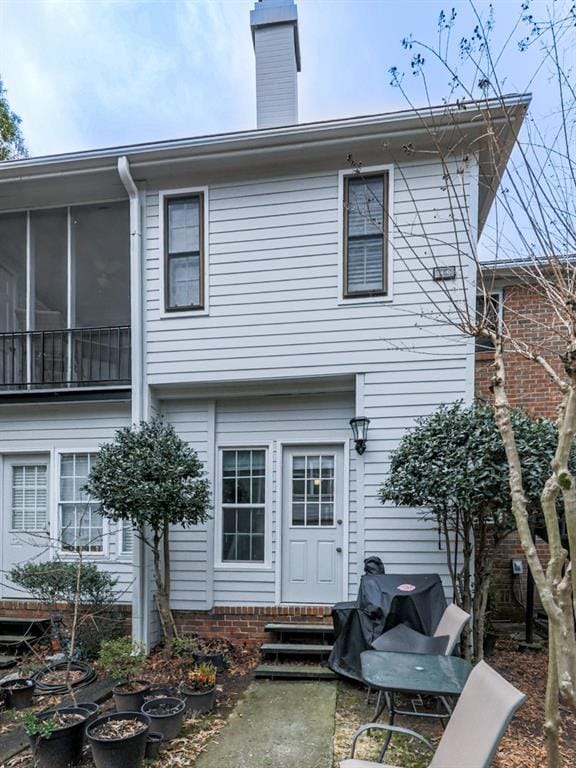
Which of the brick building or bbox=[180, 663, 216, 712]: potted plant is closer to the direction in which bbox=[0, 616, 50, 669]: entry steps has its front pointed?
the potted plant

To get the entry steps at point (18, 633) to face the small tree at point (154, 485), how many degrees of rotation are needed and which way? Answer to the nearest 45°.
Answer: approximately 45° to its left

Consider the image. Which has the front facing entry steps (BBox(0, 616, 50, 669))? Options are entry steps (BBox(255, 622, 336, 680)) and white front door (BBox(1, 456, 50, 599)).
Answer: the white front door

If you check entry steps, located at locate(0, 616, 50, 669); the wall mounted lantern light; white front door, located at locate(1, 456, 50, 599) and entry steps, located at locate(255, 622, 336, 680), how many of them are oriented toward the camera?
4

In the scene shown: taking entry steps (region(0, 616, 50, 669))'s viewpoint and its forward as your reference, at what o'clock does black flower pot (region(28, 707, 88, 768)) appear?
The black flower pot is roughly at 12 o'clock from the entry steps.

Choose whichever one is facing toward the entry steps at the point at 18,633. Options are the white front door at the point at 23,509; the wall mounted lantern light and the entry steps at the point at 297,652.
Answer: the white front door

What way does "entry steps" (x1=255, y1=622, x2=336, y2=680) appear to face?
toward the camera

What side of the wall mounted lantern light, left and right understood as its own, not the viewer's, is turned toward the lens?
front

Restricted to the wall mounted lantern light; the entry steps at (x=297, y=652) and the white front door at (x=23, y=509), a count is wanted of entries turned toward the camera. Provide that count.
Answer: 3

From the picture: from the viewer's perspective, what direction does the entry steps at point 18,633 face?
toward the camera
